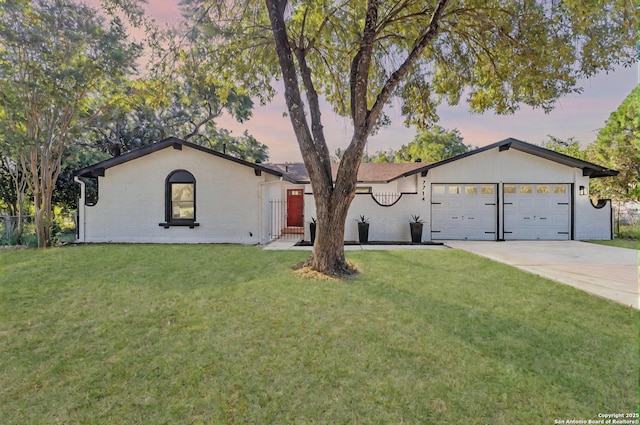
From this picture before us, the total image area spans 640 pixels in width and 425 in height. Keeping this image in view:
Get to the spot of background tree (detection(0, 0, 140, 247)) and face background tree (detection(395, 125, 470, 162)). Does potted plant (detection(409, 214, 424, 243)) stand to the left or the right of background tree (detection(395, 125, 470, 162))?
right

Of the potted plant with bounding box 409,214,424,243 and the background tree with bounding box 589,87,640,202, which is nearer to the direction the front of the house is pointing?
the potted plant

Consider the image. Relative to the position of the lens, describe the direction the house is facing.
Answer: facing the viewer

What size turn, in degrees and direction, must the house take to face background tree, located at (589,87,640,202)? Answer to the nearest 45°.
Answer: approximately 90° to its left

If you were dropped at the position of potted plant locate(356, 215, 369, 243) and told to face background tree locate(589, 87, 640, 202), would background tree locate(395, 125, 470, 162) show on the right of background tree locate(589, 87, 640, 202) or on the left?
left

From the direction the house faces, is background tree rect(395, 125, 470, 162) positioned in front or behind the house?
behind

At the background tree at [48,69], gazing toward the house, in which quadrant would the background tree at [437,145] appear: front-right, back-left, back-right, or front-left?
front-left

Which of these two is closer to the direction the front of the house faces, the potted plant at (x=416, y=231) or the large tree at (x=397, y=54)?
the large tree

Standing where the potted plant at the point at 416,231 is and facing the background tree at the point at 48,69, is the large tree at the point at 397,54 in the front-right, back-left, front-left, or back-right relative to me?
front-left

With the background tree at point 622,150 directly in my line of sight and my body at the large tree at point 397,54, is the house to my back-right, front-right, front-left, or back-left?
front-left

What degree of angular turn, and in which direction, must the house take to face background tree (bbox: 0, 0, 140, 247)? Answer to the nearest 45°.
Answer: approximately 90° to its right

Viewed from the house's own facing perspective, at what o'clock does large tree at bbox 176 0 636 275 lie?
The large tree is roughly at 12 o'clock from the house.

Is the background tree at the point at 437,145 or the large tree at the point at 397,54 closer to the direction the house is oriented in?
the large tree

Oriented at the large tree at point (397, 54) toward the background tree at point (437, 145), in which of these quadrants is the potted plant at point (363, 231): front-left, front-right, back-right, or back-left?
front-left

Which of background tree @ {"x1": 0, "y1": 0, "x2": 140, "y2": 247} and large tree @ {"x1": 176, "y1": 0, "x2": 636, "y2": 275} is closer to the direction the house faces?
the large tree
